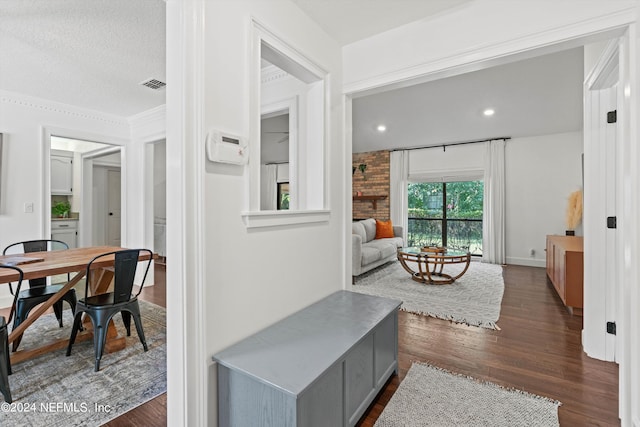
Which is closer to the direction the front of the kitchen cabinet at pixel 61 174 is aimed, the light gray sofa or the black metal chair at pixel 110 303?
the black metal chair

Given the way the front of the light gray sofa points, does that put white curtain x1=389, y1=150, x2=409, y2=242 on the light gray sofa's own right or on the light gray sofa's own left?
on the light gray sofa's own left

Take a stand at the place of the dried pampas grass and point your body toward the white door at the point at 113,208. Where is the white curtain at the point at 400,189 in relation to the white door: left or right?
right

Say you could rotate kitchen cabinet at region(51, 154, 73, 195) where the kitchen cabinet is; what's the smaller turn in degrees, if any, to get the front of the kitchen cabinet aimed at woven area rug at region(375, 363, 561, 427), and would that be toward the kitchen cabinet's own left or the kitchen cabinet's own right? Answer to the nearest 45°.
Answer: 0° — it already faces it

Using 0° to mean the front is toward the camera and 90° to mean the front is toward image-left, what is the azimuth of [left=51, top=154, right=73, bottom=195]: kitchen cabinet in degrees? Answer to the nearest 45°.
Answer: approximately 0°

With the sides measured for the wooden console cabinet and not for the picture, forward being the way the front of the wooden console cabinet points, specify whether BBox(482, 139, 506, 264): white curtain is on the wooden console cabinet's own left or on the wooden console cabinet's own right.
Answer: on the wooden console cabinet's own right

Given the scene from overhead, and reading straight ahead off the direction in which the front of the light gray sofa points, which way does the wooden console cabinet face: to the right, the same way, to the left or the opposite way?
the opposite way

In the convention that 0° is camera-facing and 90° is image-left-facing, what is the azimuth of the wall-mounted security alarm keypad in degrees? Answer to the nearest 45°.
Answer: approximately 315°
